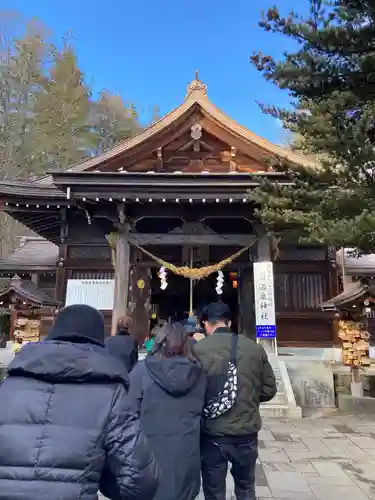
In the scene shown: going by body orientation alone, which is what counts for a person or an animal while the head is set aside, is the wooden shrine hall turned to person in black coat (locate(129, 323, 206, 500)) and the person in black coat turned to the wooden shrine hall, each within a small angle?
yes

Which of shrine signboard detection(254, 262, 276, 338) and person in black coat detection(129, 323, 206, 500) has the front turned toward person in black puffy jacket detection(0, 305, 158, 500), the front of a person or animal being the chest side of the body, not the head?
the shrine signboard

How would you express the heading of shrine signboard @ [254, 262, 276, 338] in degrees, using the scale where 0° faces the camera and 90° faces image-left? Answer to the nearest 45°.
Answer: approximately 0°

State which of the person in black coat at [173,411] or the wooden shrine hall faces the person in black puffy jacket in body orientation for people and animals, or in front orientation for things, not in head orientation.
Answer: the wooden shrine hall

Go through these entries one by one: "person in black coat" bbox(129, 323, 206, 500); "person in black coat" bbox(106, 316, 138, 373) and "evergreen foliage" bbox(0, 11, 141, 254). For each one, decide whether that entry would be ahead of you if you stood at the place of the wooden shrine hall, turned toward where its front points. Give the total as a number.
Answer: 2

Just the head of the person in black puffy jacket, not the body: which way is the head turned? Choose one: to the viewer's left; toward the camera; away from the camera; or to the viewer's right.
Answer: away from the camera

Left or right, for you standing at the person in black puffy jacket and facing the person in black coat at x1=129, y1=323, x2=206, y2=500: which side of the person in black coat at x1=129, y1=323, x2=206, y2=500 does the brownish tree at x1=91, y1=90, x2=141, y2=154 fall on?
left

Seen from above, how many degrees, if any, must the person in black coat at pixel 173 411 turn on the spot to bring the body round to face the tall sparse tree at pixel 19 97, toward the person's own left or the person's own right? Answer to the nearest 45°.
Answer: approximately 45° to the person's own left

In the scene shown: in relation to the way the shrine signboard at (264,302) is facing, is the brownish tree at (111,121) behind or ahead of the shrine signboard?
behind

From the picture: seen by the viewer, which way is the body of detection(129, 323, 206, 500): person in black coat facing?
away from the camera

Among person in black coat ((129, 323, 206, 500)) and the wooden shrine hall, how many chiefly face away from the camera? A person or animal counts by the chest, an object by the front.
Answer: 1

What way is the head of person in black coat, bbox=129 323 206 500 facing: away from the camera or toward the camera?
away from the camera

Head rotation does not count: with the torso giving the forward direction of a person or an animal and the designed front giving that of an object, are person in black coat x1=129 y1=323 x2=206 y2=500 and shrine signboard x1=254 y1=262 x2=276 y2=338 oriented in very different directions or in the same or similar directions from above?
very different directions
